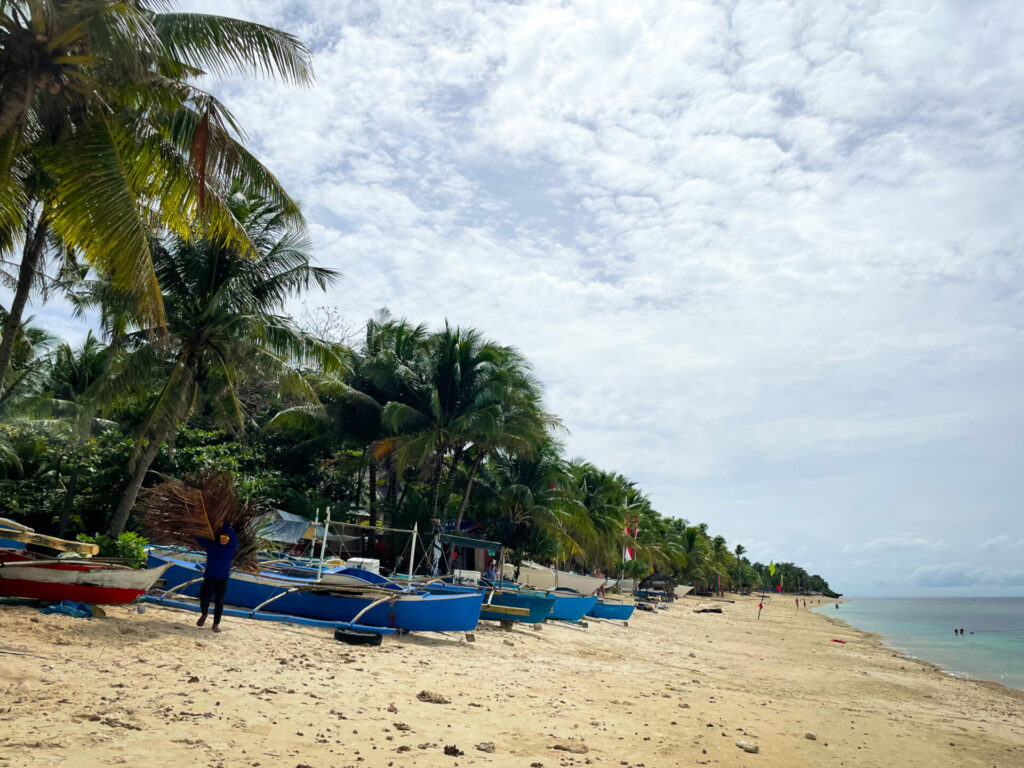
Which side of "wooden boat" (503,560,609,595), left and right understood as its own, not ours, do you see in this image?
right

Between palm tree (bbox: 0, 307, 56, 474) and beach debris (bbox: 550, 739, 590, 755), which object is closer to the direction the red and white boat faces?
the beach debris

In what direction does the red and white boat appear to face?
to the viewer's right

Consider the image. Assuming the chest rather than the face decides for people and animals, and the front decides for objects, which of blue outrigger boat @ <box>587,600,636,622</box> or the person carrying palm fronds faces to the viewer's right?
the blue outrigger boat

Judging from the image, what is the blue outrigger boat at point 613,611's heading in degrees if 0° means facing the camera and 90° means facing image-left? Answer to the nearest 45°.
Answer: approximately 270°

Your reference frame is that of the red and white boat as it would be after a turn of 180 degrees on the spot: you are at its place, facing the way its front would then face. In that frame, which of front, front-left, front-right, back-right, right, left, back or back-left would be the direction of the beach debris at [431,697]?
back-left

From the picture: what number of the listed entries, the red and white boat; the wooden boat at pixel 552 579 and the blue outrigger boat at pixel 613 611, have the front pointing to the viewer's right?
3

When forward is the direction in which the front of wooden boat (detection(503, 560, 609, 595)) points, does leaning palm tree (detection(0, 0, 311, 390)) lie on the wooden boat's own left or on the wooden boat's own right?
on the wooden boat's own right

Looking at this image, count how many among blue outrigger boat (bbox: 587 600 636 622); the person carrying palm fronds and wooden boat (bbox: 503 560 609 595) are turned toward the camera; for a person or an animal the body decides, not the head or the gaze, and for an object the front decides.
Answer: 1

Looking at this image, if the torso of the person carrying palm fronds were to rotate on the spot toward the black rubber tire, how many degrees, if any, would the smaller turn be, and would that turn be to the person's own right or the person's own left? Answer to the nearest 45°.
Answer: approximately 90° to the person's own left

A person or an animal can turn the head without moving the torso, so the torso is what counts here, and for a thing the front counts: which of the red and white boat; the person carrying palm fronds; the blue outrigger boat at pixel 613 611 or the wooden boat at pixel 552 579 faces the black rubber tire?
the red and white boat
